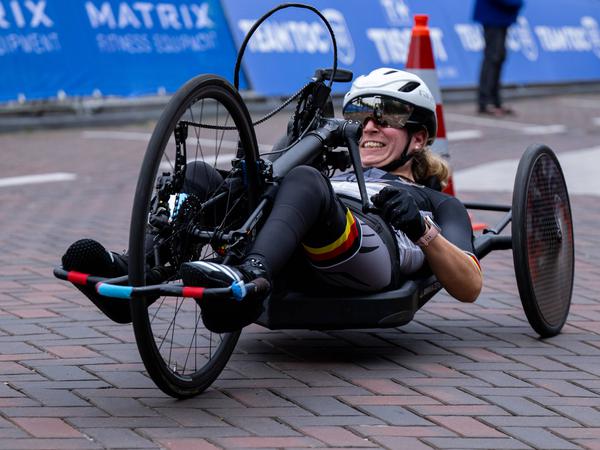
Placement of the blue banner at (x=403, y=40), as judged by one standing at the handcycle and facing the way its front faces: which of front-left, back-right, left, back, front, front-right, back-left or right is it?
back-right

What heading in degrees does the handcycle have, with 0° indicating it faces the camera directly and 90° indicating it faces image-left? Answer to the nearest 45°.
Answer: approximately 45°

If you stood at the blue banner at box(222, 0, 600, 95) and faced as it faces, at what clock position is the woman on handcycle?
The woman on handcycle is roughly at 12 o'clock from the blue banner.

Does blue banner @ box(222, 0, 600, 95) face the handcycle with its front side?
yes

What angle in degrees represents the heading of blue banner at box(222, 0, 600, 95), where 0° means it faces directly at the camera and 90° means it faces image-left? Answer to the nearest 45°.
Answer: approximately 0°

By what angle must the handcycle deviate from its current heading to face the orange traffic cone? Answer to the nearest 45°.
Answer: approximately 135° to its right
